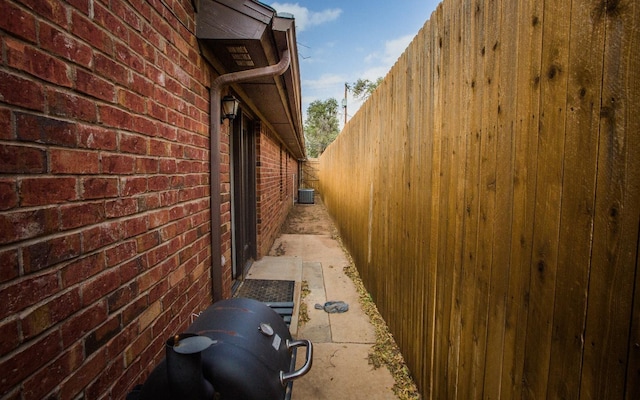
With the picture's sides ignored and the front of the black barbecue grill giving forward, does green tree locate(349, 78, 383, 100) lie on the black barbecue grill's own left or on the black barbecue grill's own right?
on the black barbecue grill's own left

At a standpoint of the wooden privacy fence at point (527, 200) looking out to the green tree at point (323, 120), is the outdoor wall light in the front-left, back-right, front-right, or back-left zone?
front-left

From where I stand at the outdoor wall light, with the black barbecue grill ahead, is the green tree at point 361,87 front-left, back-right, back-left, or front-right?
back-left

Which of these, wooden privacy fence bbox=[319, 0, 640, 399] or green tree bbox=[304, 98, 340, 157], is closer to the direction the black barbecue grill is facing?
the wooden privacy fence

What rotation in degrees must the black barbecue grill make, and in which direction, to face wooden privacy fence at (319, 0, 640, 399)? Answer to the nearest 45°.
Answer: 0° — it already faces it

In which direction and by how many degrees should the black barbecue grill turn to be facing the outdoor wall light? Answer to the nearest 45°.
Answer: approximately 90° to its left

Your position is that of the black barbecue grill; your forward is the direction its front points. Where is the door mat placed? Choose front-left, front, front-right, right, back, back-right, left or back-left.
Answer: left

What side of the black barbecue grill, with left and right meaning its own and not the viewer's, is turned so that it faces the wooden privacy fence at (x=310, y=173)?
left

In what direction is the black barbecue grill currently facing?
to the viewer's right

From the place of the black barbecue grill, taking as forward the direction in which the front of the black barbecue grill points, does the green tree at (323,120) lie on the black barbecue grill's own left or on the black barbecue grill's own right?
on the black barbecue grill's own left
